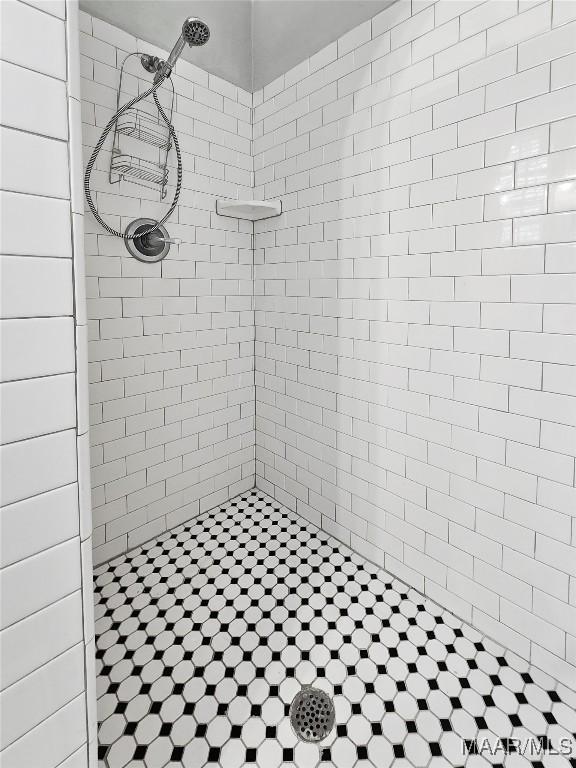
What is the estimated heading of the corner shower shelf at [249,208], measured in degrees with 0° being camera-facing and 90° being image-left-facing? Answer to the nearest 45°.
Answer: approximately 0°

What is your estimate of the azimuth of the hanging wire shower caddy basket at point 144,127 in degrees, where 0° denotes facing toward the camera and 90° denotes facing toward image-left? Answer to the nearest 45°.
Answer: approximately 315°
